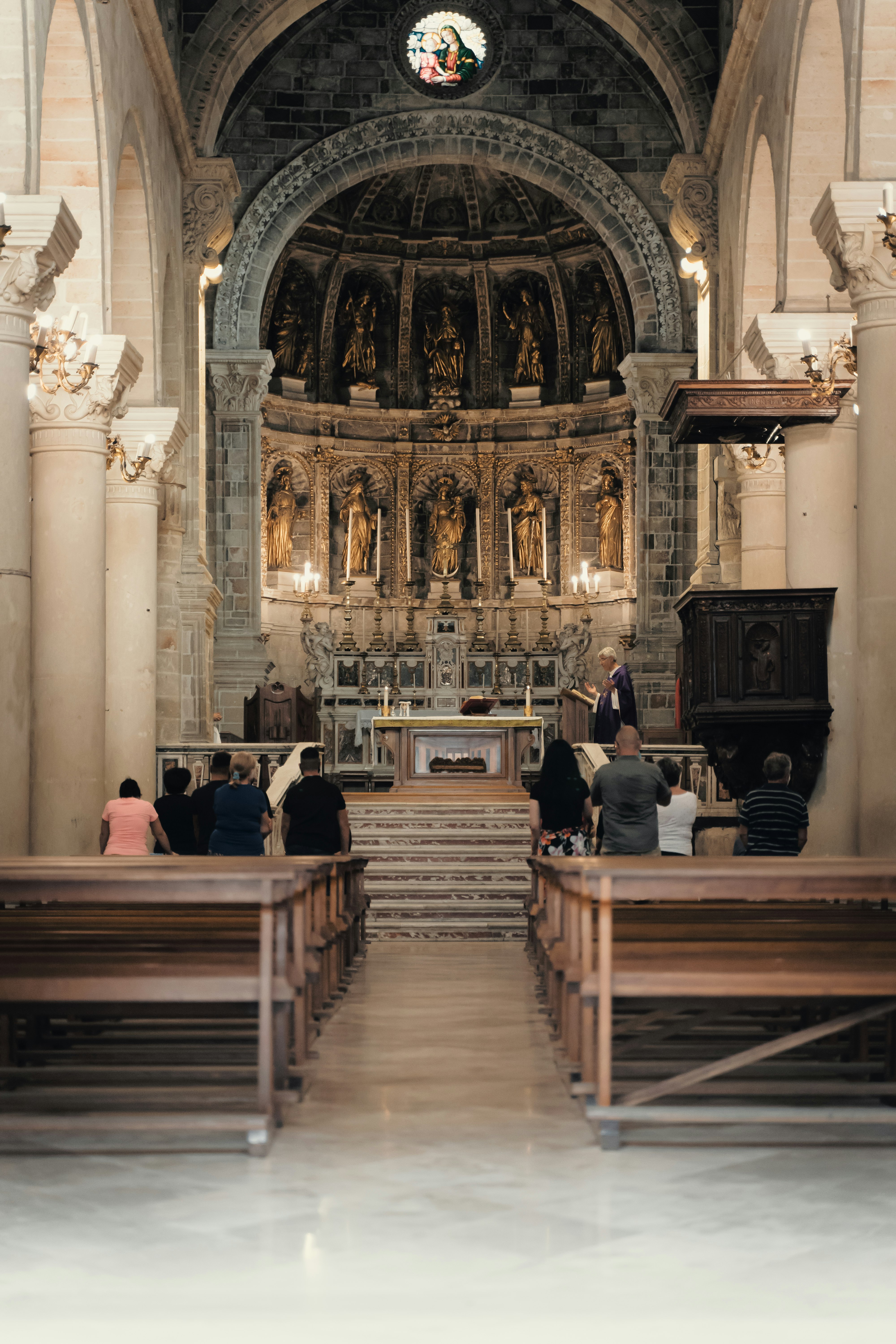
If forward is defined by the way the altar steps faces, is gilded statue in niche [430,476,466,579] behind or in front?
behind

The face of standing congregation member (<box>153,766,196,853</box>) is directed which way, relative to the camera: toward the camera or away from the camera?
away from the camera

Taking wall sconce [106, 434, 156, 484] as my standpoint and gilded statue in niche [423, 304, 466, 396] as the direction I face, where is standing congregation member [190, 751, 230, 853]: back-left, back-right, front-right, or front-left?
back-right

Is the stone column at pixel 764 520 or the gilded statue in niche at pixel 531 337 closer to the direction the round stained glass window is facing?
the stone column

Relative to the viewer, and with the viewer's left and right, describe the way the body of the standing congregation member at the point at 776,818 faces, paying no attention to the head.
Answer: facing away from the viewer

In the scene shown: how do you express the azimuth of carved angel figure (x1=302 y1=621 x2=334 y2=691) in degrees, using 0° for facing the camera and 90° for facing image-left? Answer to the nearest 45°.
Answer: approximately 0°

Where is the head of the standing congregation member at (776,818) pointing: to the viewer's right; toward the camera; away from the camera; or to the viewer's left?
away from the camera

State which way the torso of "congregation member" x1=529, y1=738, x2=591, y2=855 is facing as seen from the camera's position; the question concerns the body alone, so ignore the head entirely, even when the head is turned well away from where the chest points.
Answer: away from the camera

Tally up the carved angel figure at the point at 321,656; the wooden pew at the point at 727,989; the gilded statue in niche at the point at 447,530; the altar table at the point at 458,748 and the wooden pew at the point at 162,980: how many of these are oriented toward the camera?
3

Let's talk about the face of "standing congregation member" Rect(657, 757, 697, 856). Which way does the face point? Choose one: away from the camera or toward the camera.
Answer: away from the camera

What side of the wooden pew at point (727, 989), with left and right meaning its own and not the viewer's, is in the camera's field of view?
back

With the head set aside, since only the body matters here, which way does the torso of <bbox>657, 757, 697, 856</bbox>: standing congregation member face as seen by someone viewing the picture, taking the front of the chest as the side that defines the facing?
away from the camera

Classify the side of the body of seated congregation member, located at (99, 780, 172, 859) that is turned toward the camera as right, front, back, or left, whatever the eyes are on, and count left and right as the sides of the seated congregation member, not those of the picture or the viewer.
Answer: back
